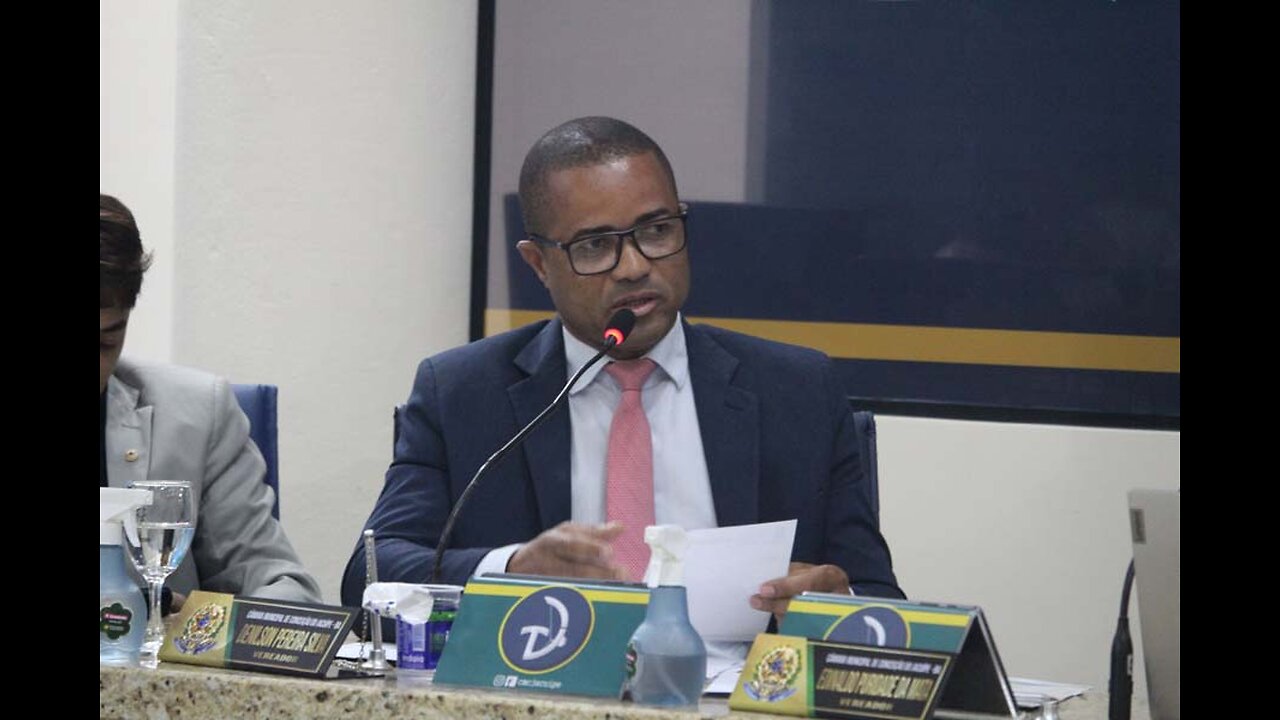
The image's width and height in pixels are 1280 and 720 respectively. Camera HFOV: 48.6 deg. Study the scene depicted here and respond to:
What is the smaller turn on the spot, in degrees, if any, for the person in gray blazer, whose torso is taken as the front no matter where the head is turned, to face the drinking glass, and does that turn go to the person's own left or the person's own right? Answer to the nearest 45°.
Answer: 0° — they already face it

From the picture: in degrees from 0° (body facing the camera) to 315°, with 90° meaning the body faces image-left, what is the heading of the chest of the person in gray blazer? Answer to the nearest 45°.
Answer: approximately 0°

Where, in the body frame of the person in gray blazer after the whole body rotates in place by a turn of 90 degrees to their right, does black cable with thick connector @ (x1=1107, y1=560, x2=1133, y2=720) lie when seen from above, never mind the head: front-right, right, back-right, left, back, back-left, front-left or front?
back-left

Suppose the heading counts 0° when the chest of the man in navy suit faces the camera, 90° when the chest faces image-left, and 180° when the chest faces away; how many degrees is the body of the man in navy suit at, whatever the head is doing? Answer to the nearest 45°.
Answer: approximately 0°

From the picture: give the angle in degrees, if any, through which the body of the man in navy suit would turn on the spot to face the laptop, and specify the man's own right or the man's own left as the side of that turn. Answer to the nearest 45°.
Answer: approximately 45° to the man's own left

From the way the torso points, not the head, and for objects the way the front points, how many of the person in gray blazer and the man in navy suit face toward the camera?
2

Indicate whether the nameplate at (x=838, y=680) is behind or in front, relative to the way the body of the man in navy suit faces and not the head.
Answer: in front

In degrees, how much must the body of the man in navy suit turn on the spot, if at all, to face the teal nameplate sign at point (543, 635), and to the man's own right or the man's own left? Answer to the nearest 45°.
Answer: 0° — they already face it

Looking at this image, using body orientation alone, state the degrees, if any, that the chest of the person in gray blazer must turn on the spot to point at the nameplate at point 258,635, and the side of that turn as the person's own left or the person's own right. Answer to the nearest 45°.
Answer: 0° — they already face it
